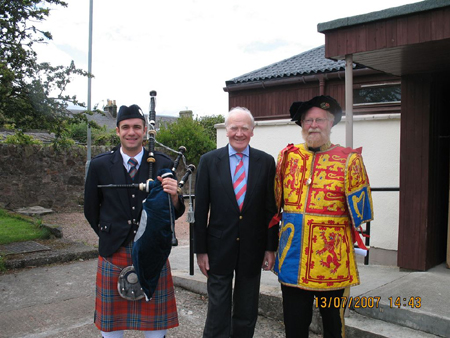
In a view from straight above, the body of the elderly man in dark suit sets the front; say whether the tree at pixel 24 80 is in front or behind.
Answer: behind

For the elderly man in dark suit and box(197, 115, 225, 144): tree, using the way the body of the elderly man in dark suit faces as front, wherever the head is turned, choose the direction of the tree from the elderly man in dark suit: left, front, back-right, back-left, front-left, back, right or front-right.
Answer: back

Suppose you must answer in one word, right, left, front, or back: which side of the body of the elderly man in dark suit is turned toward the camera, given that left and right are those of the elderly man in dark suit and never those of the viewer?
front

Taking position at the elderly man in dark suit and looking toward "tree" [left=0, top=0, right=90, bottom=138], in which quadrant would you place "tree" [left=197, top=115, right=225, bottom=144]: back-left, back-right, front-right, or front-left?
front-right
